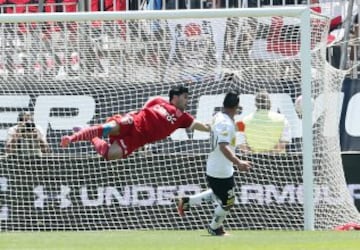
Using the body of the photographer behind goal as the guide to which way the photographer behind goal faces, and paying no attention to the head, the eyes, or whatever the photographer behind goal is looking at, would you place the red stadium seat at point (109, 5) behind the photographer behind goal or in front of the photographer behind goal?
behind

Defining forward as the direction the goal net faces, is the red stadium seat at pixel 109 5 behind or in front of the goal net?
behind

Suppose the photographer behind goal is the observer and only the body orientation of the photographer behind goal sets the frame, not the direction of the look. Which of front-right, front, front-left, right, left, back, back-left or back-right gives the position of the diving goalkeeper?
front-left

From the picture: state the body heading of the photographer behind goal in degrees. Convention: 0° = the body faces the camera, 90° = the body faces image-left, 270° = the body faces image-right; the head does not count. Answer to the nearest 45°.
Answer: approximately 0°

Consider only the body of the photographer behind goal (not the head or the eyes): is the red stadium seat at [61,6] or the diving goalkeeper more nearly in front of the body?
the diving goalkeeper
